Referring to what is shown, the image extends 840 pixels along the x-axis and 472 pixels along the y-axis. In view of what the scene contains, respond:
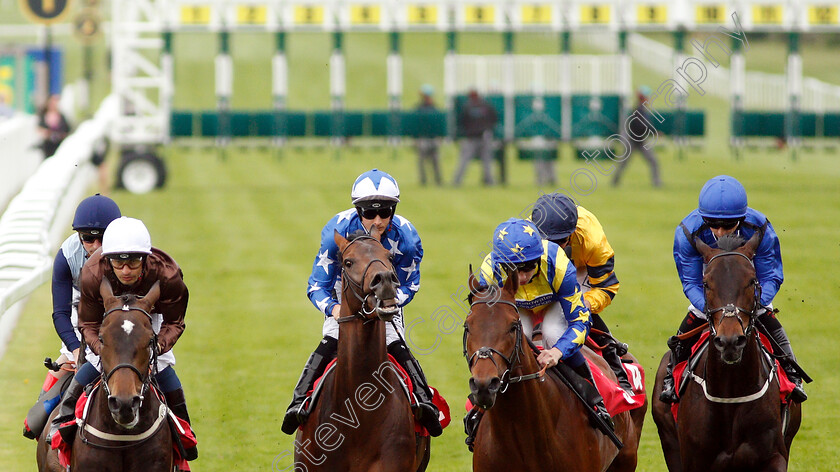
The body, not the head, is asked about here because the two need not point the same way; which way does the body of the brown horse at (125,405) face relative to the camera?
toward the camera

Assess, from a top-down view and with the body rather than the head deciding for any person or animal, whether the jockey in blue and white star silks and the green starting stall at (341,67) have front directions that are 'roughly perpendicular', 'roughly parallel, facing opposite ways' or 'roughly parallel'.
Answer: roughly parallel

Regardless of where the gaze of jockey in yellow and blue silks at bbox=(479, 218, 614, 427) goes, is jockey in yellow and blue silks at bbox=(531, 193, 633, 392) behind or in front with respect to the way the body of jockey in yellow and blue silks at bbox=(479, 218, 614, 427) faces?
behind

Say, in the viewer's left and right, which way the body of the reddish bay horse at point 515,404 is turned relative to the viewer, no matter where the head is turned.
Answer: facing the viewer and to the left of the viewer

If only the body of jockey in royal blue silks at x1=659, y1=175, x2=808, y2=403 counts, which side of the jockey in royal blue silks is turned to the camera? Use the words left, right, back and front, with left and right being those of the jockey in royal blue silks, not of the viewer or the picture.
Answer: front

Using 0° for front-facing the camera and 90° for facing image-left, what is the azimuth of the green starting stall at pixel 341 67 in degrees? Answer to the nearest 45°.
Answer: approximately 0°

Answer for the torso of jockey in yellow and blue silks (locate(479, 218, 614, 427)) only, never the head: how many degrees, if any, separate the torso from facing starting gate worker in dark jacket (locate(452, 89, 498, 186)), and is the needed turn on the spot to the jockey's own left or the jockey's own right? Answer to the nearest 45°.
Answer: approximately 135° to the jockey's own right
